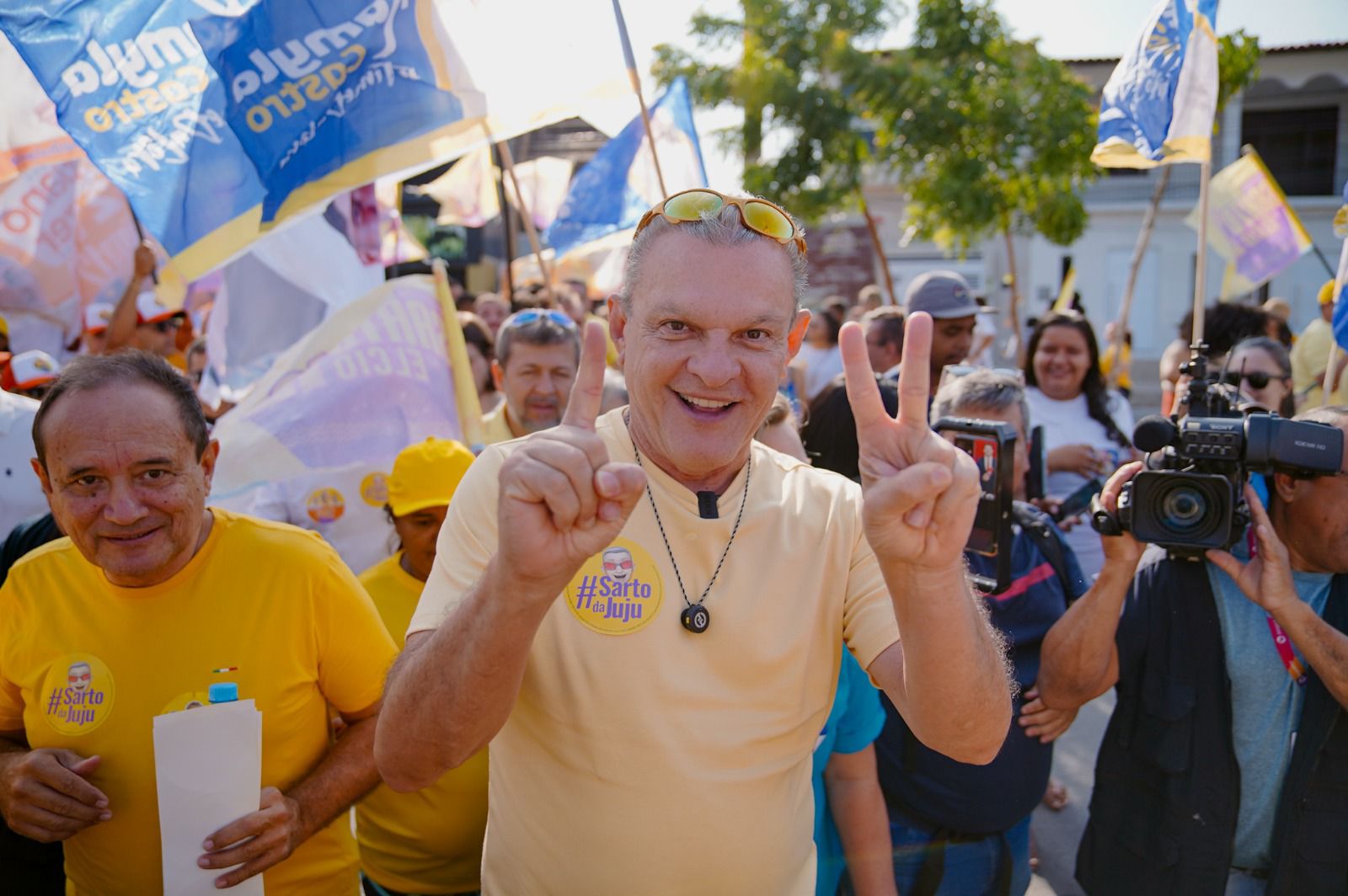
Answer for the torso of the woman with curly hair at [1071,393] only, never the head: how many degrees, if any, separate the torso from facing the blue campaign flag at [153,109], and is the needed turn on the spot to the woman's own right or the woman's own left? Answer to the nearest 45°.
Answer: approximately 45° to the woman's own right

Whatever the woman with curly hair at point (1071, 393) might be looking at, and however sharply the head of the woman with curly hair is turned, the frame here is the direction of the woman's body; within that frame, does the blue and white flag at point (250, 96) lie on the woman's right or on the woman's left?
on the woman's right

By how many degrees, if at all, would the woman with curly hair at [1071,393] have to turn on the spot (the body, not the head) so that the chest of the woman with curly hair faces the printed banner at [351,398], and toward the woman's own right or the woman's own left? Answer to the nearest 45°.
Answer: approximately 45° to the woman's own right

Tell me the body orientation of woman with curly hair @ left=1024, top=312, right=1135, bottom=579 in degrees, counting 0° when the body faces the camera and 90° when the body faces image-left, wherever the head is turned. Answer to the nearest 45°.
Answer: approximately 0°

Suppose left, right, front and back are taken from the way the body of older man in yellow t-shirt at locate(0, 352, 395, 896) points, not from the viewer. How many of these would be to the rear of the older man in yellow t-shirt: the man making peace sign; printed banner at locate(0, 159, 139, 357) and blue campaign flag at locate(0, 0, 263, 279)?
2

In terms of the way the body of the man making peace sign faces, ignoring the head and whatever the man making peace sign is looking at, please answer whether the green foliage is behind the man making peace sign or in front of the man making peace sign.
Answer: behind

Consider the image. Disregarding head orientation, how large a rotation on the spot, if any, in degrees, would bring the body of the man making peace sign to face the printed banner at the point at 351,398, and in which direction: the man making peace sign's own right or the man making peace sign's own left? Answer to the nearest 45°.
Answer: approximately 135° to the man making peace sign's own right

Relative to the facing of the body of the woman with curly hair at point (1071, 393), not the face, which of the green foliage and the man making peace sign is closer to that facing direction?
the man making peace sign

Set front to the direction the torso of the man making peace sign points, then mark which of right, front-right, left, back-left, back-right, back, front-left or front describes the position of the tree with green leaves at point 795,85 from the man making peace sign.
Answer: back

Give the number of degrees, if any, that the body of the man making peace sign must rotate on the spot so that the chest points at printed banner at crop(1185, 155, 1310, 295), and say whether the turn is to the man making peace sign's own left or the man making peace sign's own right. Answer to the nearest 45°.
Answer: approximately 135° to the man making peace sign's own left

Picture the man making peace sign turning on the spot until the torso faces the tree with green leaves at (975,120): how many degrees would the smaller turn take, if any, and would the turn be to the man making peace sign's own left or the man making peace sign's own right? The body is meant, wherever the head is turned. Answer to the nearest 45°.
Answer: approximately 180°

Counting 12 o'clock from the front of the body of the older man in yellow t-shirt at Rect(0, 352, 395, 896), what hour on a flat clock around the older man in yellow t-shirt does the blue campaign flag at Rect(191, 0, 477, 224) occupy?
The blue campaign flag is roughly at 7 o'clock from the older man in yellow t-shirt.
